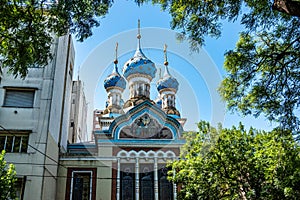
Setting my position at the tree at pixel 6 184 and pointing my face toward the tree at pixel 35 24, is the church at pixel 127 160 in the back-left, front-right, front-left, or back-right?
back-left

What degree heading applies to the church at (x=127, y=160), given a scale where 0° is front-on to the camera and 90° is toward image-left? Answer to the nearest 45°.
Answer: approximately 0°

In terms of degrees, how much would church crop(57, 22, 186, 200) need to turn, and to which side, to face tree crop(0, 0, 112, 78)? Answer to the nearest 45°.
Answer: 0° — it already faces it

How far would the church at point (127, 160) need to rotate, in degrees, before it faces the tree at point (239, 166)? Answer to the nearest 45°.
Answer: approximately 45° to its left

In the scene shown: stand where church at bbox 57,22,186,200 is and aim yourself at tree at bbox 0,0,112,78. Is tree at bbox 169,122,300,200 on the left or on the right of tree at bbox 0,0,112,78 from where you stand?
left

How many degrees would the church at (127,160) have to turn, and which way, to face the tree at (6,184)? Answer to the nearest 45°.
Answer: approximately 45° to its right
